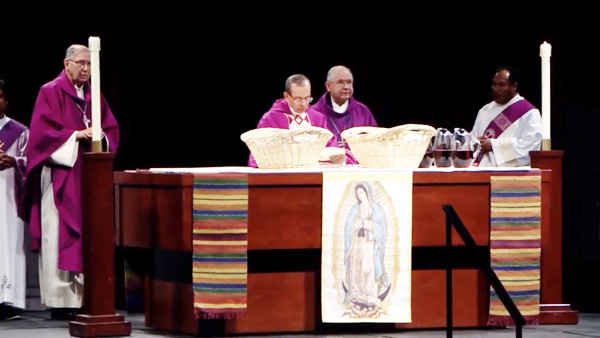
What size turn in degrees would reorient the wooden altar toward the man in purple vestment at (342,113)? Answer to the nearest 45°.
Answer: approximately 180°

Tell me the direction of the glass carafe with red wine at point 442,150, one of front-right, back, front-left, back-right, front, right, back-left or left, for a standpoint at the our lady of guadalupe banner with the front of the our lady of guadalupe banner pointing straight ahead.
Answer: back-left

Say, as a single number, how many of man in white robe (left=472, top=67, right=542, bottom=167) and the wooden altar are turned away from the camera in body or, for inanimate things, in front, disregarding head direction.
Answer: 0

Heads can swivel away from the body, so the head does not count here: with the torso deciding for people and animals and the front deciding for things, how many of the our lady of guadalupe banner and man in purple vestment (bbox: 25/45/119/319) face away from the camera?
0

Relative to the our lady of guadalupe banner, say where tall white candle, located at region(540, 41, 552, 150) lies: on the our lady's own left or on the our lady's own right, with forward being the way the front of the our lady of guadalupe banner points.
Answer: on the our lady's own left

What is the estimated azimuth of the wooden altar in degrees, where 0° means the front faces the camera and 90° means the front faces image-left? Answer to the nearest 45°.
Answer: approximately 0°

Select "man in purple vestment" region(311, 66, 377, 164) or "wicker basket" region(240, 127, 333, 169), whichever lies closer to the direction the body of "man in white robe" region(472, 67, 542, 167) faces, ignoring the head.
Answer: the wicker basket

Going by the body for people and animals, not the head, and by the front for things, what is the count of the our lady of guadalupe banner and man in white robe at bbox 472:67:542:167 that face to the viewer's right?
0

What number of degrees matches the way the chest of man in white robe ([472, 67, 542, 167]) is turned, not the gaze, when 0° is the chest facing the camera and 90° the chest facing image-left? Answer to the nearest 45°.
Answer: approximately 45°
